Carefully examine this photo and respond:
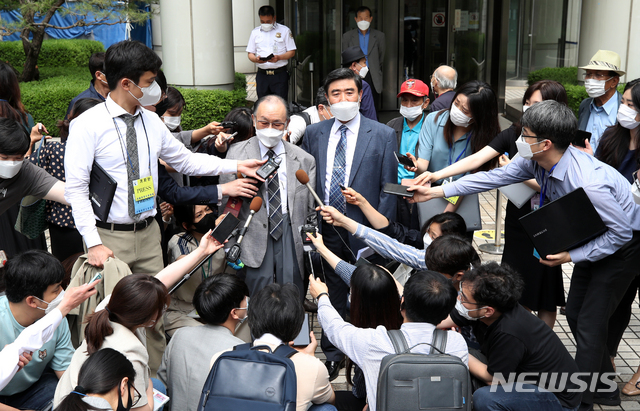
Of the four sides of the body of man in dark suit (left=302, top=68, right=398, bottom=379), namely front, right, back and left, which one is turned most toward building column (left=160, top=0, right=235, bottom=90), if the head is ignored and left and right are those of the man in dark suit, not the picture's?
back

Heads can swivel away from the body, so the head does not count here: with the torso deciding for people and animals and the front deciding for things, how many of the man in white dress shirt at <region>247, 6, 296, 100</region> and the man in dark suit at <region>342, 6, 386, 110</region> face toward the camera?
2

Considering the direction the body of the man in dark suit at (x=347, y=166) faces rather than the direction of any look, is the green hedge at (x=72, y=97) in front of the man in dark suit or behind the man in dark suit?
behind

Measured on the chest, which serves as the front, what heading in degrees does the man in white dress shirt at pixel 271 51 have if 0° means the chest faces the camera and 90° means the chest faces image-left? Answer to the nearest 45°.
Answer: approximately 0°

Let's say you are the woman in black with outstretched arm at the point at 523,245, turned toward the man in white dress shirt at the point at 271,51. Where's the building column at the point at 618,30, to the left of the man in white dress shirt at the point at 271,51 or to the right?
right

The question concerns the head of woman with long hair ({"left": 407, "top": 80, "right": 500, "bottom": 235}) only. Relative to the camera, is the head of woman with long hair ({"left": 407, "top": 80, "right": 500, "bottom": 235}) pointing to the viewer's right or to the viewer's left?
to the viewer's left

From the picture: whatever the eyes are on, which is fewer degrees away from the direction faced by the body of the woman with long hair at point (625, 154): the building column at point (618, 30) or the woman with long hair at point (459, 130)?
the woman with long hair
